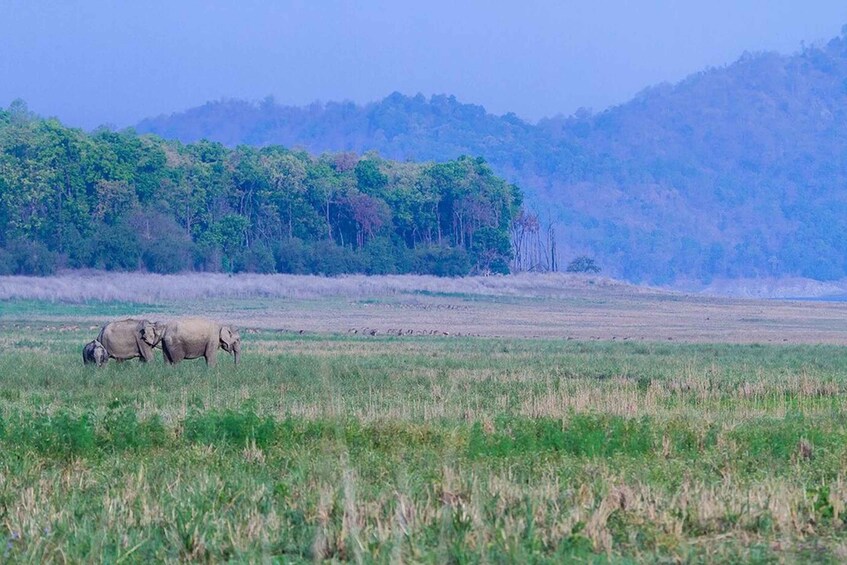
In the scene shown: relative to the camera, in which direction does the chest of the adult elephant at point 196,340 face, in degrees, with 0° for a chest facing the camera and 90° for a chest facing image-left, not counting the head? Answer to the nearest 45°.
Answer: approximately 270°

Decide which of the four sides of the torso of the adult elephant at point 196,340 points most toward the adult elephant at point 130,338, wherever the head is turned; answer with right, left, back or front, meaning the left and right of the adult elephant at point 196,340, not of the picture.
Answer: back

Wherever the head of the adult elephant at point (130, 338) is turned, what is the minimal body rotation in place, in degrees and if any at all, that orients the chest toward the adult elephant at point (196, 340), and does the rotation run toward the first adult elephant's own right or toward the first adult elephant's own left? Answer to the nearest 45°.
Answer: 0° — it already faces it

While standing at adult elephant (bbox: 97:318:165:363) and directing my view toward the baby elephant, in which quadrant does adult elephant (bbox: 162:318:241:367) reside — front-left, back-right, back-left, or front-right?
back-left

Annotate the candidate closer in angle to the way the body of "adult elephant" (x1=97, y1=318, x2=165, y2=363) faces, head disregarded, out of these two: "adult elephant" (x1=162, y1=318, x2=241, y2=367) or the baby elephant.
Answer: the adult elephant

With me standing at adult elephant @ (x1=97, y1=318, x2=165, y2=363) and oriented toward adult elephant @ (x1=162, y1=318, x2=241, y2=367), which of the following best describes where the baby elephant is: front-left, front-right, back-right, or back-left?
back-right

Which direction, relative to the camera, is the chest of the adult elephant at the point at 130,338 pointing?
to the viewer's right

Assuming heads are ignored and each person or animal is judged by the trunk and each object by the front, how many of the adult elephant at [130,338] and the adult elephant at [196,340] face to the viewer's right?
2
